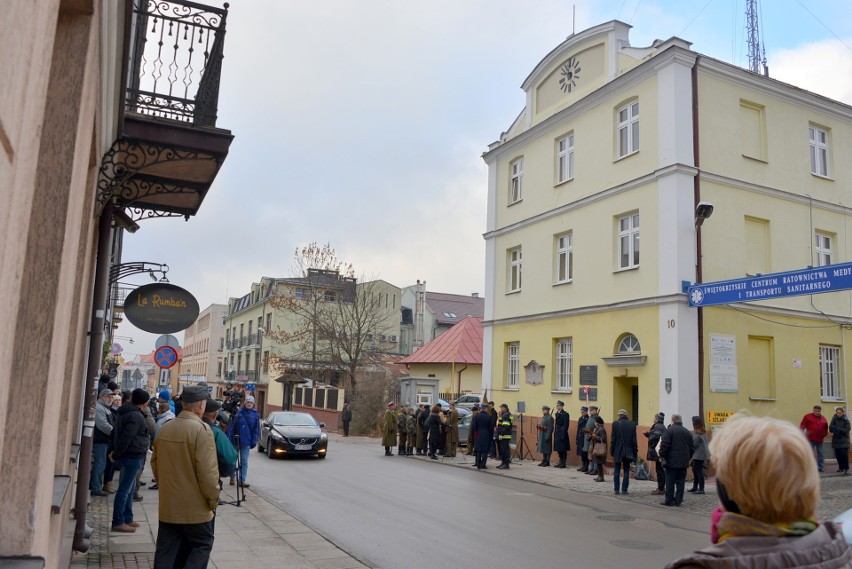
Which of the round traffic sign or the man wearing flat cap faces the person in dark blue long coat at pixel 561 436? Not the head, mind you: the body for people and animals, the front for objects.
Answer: the man wearing flat cap

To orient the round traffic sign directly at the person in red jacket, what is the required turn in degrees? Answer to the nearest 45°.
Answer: approximately 90° to its left

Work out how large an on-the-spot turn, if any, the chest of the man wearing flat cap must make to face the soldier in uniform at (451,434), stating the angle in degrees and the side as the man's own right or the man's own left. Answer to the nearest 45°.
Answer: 0° — they already face them

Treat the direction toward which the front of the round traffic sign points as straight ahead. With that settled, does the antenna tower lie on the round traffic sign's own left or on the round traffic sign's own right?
on the round traffic sign's own left

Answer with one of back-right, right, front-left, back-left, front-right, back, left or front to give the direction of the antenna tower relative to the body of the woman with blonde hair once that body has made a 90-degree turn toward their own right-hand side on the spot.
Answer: front-left

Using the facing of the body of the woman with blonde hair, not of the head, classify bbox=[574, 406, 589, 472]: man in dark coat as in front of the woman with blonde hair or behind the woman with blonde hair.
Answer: in front

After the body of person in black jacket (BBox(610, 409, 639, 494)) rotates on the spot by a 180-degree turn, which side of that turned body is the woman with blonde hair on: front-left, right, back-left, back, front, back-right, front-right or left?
front

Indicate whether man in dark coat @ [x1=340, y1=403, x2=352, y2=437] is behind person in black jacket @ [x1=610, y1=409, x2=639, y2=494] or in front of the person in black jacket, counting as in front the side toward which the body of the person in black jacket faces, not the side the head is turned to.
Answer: in front

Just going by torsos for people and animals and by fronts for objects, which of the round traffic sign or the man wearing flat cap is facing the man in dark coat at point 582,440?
the man wearing flat cap

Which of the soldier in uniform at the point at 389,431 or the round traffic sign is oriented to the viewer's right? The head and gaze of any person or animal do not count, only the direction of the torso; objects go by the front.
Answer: the soldier in uniform

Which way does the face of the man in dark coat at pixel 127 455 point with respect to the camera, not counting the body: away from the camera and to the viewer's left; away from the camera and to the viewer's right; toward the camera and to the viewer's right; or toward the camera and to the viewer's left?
away from the camera and to the viewer's right

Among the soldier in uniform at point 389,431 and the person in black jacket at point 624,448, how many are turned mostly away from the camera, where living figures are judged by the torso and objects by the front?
1

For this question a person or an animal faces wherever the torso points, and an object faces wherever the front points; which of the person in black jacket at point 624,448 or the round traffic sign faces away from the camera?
the person in black jacket
